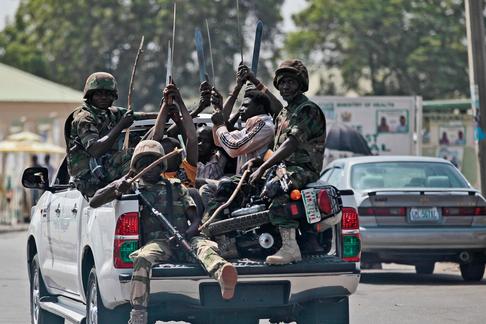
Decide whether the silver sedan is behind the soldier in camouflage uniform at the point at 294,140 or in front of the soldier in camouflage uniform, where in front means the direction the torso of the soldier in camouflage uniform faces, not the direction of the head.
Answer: behind

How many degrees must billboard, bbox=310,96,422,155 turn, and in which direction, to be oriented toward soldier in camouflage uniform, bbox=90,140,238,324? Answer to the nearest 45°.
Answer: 0° — it already faces them

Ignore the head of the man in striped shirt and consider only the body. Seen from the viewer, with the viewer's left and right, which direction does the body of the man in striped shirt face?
facing to the left of the viewer

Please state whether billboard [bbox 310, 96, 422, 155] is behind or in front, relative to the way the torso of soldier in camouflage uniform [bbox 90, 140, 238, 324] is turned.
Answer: behind

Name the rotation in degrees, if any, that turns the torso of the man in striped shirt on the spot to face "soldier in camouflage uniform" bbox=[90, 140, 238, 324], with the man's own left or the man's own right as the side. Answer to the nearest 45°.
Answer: approximately 45° to the man's own left

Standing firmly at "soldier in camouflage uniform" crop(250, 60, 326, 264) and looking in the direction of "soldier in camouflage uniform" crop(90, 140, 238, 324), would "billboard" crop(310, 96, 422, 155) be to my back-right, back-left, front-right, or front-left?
back-right

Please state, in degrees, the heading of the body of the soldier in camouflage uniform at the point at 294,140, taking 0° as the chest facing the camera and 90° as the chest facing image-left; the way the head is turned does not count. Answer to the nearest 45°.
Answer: approximately 45°
